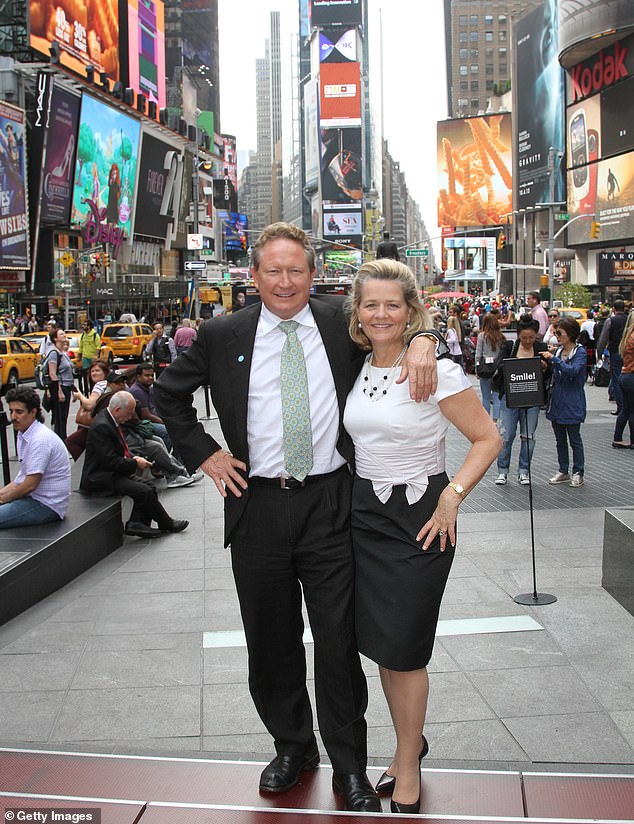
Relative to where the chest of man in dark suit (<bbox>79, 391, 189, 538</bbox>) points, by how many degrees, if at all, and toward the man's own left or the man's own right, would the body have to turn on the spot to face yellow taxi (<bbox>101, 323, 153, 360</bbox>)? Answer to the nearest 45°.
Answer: approximately 90° to the man's own left

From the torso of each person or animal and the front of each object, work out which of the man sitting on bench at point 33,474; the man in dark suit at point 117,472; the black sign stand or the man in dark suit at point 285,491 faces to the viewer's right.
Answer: the man in dark suit at point 117,472

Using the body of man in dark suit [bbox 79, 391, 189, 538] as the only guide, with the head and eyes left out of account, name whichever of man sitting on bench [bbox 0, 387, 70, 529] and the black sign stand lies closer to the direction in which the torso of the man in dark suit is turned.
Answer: the black sign stand

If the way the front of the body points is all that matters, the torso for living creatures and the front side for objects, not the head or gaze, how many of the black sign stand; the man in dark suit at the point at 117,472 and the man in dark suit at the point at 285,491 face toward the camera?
2

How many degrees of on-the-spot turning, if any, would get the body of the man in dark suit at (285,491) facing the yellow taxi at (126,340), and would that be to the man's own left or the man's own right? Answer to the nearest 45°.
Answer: approximately 180°
